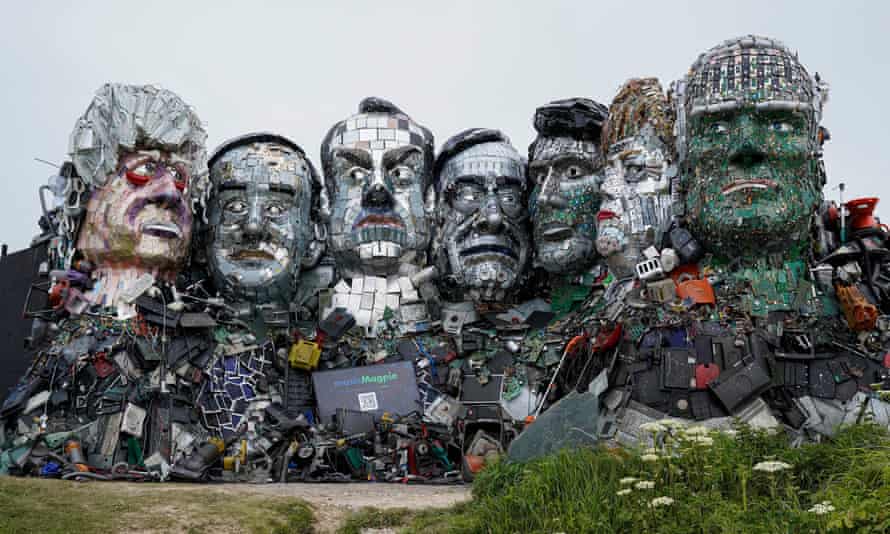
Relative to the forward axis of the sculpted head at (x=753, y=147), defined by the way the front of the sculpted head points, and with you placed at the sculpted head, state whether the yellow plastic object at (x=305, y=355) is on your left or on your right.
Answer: on your right

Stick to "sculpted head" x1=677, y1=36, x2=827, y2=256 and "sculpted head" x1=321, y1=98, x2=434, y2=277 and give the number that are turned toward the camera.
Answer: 2

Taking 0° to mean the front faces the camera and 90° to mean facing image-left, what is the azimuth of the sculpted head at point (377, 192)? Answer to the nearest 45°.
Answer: approximately 0°

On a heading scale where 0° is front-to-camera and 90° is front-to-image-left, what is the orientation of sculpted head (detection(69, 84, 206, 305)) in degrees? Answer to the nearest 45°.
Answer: approximately 315°
